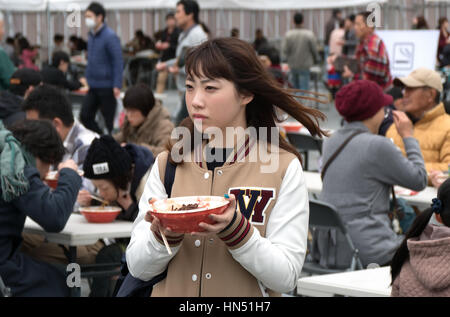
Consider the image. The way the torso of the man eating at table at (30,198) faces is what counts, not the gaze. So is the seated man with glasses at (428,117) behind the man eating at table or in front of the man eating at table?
in front

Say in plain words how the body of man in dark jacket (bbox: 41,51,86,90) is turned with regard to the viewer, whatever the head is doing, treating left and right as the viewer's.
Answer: facing to the right of the viewer

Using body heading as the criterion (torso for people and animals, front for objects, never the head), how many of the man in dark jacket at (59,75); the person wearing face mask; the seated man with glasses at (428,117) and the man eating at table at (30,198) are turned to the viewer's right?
2

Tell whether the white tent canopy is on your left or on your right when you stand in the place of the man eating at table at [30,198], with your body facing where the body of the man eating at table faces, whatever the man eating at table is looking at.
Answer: on your left

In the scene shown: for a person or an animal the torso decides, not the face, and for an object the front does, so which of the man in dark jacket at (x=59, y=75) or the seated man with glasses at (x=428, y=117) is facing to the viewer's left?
the seated man with glasses

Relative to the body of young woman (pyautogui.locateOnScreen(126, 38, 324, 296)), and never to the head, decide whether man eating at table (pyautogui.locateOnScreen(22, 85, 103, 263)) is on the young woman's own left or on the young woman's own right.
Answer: on the young woman's own right

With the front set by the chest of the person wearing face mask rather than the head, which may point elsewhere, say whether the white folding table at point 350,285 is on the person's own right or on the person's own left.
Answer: on the person's own left

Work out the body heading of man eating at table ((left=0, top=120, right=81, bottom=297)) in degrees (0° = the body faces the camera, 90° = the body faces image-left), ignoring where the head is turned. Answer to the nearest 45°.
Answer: approximately 270°

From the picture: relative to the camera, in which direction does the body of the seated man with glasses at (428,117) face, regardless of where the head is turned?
to the viewer's left

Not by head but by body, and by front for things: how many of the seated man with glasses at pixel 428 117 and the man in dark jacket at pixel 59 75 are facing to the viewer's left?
1

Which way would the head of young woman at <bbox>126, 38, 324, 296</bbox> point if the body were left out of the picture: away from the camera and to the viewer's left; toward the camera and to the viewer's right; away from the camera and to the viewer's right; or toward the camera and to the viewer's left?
toward the camera and to the viewer's left

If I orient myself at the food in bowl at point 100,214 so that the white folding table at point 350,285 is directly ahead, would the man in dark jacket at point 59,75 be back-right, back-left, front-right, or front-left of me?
back-left
